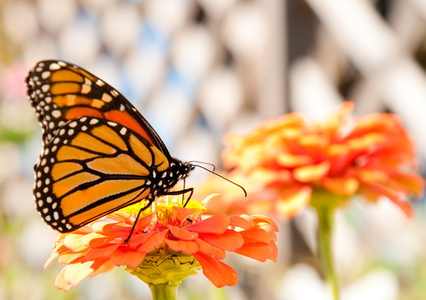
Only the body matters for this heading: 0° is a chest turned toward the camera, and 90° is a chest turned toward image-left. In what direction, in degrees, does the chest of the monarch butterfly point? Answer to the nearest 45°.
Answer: approximately 270°
